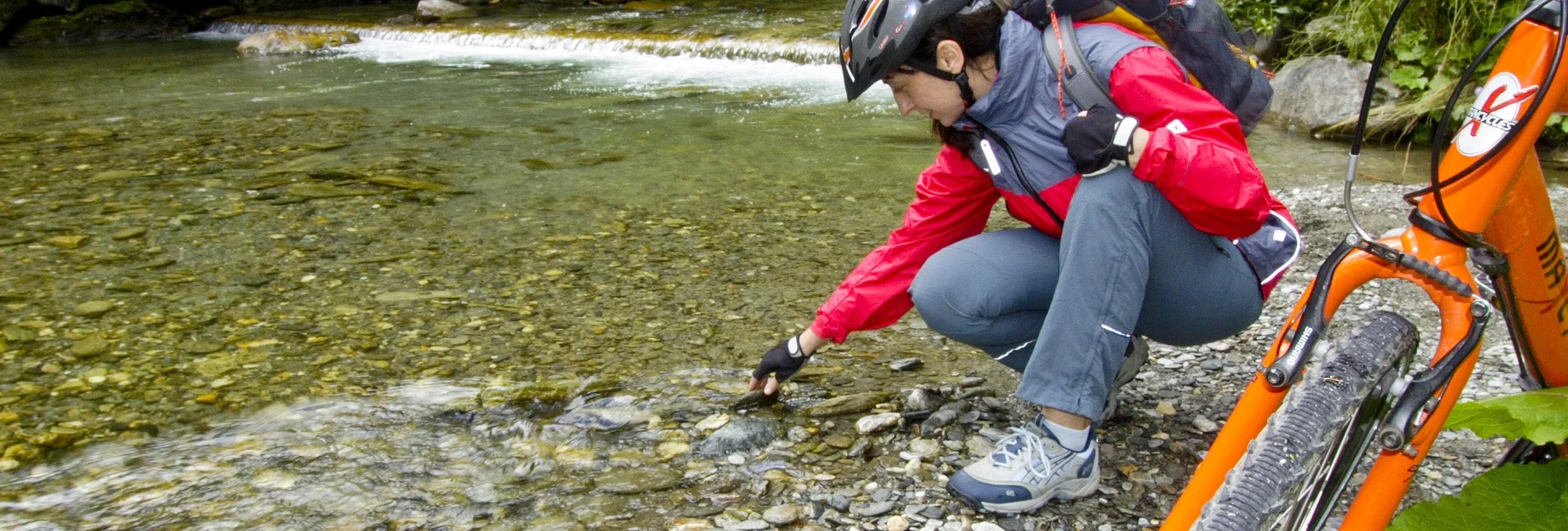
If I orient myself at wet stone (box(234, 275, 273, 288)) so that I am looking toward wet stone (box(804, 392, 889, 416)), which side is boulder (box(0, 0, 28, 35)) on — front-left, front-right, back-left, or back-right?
back-left

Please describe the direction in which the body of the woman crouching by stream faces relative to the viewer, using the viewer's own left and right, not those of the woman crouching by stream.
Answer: facing the viewer and to the left of the viewer

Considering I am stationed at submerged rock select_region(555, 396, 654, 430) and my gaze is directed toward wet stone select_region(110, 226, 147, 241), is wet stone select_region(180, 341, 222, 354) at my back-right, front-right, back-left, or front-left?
front-left

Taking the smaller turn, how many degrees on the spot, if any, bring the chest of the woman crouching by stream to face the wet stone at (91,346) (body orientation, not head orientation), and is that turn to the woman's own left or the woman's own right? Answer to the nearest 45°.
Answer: approximately 45° to the woman's own right

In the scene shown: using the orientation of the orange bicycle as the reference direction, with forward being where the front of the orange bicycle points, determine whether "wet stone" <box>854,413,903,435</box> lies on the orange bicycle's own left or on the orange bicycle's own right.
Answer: on the orange bicycle's own right

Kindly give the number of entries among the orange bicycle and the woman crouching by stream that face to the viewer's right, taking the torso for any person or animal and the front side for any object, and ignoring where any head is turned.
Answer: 0

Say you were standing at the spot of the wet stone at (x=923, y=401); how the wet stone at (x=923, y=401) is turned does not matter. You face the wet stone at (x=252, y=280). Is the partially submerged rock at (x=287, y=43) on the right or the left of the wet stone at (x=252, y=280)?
right

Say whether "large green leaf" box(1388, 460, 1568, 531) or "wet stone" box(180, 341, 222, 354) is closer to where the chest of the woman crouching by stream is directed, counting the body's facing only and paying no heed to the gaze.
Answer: the wet stone

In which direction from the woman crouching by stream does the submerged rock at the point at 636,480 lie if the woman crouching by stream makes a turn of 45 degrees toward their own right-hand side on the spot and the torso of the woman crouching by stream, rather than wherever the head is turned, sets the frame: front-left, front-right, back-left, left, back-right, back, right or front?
front

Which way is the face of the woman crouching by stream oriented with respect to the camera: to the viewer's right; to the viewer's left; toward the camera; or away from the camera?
to the viewer's left
